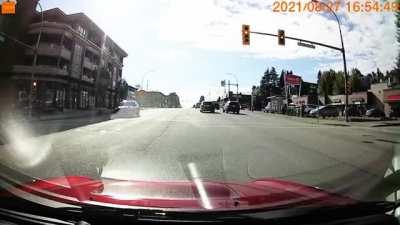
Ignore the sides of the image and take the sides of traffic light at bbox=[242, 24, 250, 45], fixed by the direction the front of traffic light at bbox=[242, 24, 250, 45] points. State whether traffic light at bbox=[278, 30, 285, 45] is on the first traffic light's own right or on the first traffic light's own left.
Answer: on the first traffic light's own left

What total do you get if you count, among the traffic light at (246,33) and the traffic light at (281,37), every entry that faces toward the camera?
2

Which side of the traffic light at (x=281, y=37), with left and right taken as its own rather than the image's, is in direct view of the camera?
front

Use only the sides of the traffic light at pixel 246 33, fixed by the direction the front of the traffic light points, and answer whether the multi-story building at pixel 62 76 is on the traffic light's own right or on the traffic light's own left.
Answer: on the traffic light's own right

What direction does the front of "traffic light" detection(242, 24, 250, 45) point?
toward the camera

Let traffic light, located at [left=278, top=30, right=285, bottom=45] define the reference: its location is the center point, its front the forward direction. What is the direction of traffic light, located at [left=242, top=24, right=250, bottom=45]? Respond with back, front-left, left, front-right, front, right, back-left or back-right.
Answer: front-right
